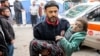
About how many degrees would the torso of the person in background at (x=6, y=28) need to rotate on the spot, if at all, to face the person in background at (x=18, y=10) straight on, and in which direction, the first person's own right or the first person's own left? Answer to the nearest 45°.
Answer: approximately 90° to the first person's own left

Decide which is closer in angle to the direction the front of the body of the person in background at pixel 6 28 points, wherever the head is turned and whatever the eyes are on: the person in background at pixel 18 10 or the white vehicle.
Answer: the white vehicle

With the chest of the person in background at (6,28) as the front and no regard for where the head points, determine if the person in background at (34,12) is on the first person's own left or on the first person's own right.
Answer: on the first person's own left

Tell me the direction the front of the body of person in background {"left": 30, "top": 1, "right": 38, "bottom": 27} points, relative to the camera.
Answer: toward the camera

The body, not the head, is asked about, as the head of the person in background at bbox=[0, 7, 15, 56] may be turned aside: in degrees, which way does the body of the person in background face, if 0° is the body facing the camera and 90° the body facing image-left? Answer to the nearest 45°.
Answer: approximately 270°

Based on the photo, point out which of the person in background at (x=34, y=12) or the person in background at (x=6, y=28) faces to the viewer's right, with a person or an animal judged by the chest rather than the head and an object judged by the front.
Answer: the person in background at (x=6, y=28)

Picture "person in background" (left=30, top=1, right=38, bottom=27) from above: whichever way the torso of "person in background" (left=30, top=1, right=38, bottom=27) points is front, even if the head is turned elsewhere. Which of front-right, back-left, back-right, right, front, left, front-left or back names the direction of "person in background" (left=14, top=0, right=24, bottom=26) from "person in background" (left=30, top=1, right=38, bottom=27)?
right

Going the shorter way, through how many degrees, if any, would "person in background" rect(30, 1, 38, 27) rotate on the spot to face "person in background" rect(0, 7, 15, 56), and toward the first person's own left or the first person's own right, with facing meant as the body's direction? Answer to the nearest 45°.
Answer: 0° — they already face them
